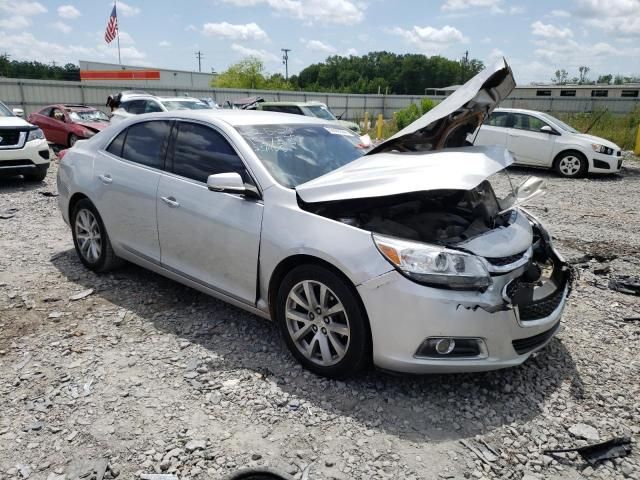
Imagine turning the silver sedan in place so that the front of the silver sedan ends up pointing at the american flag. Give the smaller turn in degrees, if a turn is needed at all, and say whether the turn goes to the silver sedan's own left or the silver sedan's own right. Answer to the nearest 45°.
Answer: approximately 180°

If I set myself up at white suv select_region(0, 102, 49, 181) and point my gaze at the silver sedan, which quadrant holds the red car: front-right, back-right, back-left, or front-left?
back-left

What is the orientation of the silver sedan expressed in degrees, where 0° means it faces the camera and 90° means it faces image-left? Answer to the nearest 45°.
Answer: approximately 315°

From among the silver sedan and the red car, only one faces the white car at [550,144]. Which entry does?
the red car

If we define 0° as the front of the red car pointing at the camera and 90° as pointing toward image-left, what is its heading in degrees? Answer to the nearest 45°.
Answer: approximately 315°

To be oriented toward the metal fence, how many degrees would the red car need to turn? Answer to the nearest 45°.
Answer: approximately 90° to its left

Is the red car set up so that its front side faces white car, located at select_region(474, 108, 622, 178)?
yes

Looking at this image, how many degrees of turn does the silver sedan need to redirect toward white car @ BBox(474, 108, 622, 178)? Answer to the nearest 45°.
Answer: approximately 90° to its left

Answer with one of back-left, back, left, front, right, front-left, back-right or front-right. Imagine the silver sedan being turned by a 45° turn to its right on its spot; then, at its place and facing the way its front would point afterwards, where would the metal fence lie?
back

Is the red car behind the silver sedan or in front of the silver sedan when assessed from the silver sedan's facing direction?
behind

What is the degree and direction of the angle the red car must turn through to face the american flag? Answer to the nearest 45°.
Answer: approximately 135° to its left
